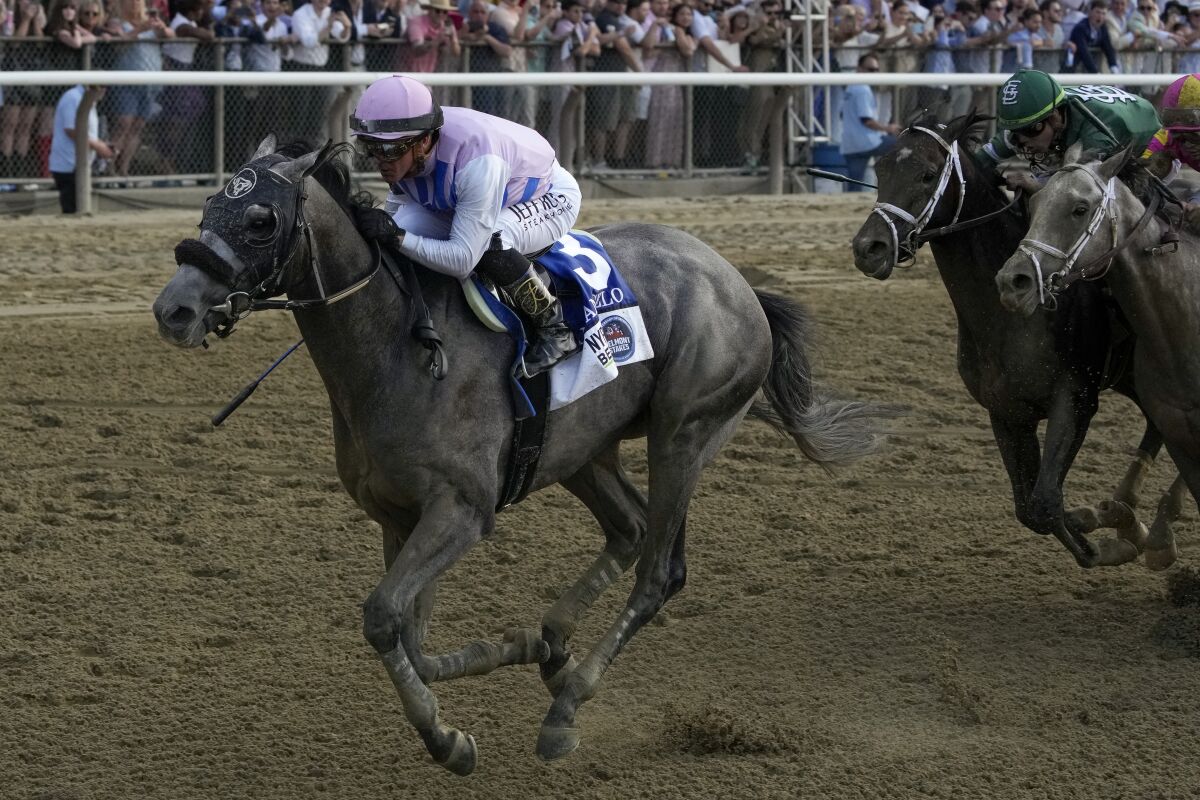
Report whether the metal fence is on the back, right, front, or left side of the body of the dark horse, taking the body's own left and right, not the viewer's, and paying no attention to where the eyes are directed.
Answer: right

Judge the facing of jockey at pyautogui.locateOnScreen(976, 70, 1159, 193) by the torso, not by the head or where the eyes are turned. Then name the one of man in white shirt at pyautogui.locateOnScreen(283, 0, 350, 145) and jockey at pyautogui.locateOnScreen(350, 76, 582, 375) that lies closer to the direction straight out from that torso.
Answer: the jockey

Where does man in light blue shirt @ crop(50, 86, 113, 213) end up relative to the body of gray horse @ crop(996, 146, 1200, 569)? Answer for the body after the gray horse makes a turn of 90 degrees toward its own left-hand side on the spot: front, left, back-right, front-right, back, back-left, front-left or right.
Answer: back

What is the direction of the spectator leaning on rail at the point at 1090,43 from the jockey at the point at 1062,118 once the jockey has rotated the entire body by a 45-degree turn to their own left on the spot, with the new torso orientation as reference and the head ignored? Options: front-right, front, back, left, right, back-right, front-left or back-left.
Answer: back

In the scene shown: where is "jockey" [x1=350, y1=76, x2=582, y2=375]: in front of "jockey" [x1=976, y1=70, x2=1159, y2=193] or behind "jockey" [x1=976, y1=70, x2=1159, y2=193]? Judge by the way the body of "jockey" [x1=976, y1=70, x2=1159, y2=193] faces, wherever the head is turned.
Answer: in front

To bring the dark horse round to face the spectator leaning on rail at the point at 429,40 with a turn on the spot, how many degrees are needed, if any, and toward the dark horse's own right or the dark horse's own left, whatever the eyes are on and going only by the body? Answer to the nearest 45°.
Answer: approximately 90° to the dark horse's own right

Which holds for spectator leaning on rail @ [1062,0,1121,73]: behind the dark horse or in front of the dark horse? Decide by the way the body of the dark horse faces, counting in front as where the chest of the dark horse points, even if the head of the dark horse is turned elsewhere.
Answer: behind

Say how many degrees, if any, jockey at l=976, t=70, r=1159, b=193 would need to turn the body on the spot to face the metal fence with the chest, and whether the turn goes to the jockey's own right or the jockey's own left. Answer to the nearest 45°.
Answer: approximately 90° to the jockey's own right

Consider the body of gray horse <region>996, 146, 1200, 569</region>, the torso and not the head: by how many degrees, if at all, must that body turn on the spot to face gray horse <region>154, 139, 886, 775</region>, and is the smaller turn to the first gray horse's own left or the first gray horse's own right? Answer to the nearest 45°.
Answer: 0° — it already faces it

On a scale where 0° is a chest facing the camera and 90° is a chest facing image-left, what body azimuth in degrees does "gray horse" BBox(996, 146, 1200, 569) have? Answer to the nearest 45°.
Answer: approximately 45°

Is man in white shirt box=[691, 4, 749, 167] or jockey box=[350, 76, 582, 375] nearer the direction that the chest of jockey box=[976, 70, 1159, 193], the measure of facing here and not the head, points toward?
the jockey
